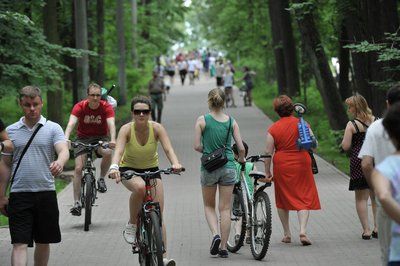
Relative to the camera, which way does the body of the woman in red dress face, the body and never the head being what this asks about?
away from the camera

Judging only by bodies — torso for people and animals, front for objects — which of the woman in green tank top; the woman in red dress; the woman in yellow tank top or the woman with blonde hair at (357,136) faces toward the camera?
the woman in yellow tank top

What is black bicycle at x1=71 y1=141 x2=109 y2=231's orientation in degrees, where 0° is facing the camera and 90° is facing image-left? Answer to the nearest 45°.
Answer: approximately 0°

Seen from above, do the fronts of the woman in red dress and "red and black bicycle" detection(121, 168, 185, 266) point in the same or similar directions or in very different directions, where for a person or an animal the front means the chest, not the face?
very different directions

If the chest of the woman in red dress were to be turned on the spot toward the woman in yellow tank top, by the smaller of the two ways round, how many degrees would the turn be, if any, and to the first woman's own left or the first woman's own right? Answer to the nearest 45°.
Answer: approximately 135° to the first woman's own left

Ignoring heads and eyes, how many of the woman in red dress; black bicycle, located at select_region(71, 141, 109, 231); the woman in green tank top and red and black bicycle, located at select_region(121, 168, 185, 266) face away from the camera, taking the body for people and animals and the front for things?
2

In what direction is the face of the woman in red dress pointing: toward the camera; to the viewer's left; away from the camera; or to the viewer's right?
away from the camera

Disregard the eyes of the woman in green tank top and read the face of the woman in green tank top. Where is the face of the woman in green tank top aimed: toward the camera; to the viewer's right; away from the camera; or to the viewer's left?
away from the camera

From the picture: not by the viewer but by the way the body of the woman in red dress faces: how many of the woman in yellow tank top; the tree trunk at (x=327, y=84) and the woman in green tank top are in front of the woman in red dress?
1

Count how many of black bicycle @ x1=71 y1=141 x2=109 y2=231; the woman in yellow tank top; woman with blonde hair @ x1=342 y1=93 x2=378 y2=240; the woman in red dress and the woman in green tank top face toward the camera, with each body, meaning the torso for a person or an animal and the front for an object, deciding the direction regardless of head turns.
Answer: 2

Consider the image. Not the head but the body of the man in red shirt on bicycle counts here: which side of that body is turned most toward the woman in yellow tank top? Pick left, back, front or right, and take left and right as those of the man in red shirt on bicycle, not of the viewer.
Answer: front

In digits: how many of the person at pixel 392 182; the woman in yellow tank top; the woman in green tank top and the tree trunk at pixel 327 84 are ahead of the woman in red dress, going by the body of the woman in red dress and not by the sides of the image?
1
